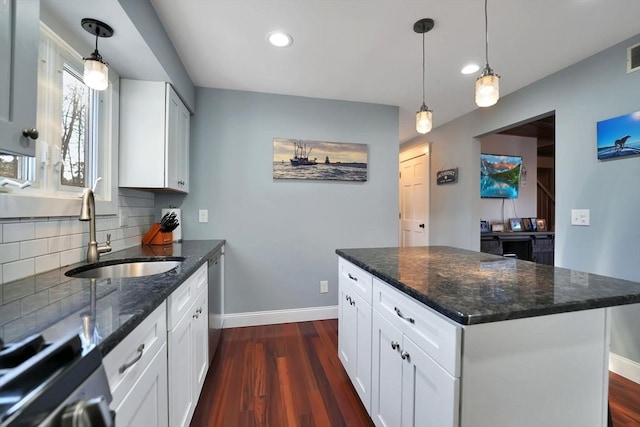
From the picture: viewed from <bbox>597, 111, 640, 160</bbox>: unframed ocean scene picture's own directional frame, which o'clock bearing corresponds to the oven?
The oven is roughly at 11 o'clock from the unframed ocean scene picture.

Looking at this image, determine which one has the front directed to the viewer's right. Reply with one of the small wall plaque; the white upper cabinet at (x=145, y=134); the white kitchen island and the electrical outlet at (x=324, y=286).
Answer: the white upper cabinet

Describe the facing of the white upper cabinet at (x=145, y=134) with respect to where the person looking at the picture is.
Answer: facing to the right of the viewer

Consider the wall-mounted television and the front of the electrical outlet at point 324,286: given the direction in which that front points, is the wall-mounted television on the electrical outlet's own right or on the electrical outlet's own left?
on the electrical outlet's own left

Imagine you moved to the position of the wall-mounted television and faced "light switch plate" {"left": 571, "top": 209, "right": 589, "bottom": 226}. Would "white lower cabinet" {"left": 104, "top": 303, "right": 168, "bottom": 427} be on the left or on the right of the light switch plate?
right

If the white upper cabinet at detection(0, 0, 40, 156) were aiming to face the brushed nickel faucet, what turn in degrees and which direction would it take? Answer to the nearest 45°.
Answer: approximately 135° to its left

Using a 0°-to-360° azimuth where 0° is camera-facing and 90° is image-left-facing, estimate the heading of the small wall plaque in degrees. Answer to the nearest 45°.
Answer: approximately 45°

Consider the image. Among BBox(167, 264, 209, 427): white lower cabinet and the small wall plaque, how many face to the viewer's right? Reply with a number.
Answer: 1

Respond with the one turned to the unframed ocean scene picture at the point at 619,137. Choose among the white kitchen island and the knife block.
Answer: the knife block
